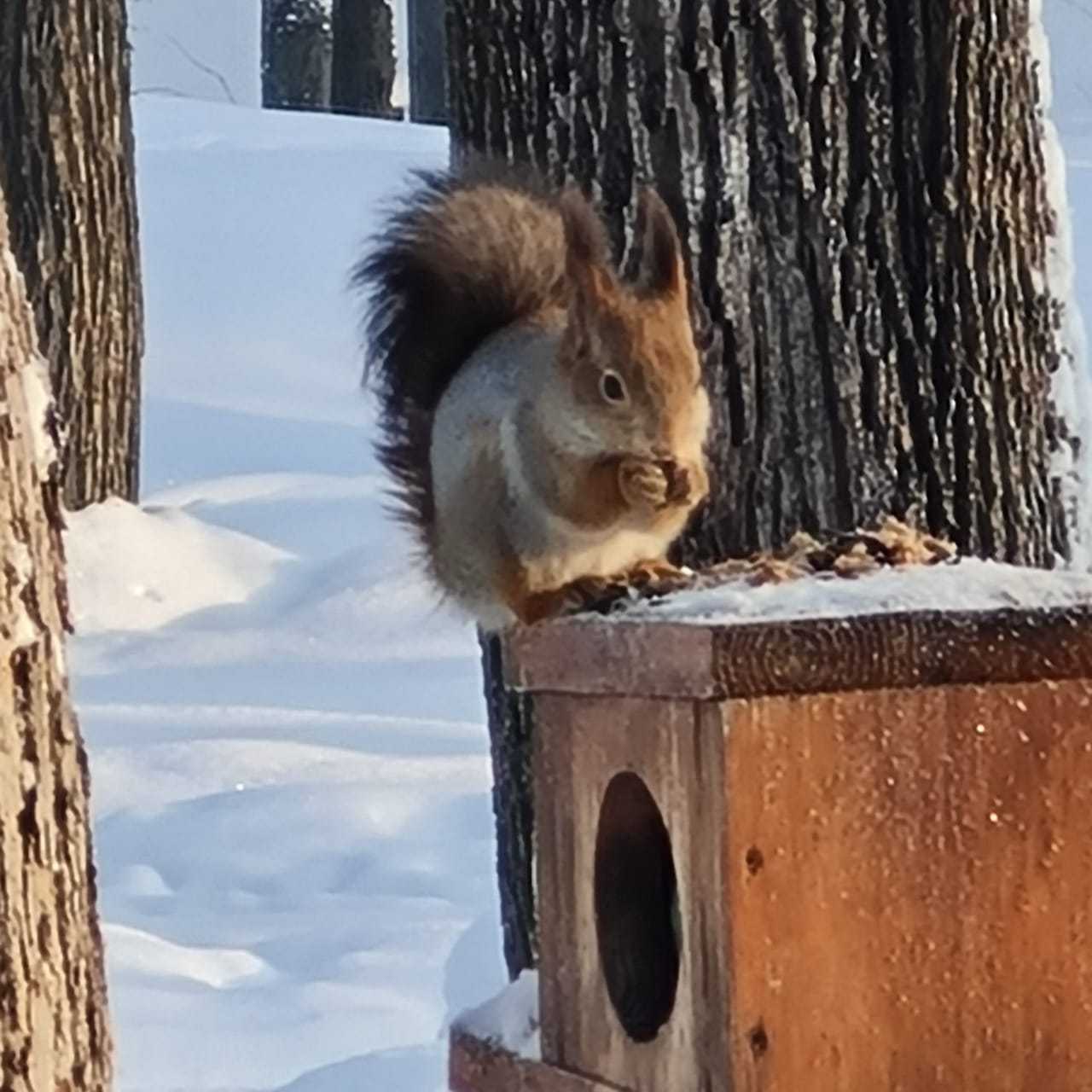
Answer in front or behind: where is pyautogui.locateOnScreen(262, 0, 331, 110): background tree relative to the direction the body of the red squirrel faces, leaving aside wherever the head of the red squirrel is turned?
behind

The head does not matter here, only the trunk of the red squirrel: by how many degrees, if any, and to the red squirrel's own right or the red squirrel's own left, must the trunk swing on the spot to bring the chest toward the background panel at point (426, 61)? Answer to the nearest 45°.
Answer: approximately 135° to the red squirrel's own left

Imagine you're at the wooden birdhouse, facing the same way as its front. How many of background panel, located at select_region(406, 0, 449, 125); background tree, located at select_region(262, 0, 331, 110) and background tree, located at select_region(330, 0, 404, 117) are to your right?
3

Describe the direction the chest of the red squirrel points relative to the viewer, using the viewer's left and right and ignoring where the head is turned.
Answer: facing the viewer and to the right of the viewer

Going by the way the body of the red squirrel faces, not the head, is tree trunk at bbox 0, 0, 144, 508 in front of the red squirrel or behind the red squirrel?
behind

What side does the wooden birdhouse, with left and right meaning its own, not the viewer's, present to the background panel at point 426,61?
right

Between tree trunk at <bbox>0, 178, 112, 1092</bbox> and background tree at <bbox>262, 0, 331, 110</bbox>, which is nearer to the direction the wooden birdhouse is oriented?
the tree trunk

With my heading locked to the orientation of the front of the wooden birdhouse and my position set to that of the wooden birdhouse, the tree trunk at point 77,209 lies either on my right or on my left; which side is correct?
on my right

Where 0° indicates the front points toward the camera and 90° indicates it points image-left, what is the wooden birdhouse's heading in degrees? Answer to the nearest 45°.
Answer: approximately 90°
